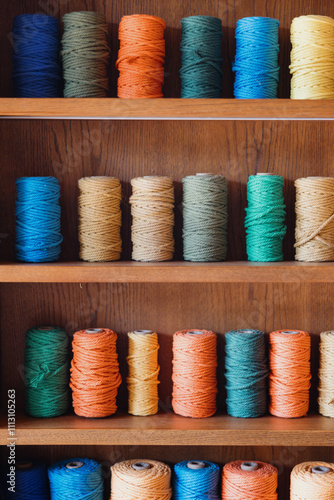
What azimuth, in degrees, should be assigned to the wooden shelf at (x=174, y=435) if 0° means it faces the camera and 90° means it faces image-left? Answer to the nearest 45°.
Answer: approximately 0°
